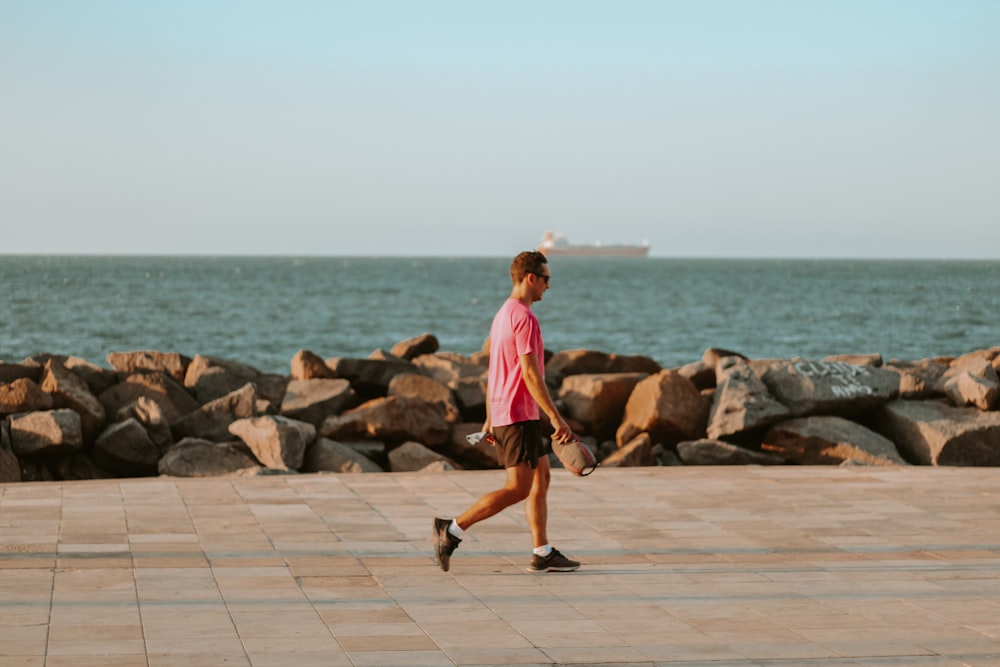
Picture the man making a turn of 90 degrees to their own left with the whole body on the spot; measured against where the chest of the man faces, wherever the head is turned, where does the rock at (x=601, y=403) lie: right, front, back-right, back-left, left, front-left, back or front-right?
front

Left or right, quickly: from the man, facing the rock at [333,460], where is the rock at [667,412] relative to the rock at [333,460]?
right

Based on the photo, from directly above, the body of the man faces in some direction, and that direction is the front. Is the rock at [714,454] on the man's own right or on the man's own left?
on the man's own left

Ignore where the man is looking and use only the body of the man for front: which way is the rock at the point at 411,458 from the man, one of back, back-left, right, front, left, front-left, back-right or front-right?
left

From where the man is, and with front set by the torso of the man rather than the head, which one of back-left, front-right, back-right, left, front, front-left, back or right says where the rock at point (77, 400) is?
back-left

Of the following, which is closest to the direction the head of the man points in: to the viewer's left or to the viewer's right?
to the viewer's right

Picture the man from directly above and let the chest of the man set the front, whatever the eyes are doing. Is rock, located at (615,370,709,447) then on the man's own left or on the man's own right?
on the man's own left

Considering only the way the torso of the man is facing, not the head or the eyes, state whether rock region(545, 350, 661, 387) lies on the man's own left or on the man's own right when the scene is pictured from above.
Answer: on the man's own left

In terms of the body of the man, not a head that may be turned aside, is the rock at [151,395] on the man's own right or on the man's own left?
on the man's own left

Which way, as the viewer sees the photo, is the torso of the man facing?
to the viewer's right

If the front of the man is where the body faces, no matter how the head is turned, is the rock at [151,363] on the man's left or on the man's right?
on the man's left

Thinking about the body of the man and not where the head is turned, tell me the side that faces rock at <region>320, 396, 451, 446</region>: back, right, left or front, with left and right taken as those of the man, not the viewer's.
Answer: left
